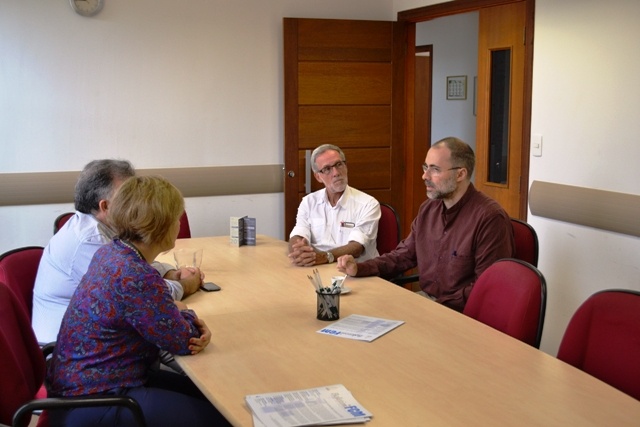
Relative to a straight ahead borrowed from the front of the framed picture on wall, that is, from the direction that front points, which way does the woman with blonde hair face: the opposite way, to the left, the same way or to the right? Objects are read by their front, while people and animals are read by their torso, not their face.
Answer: the opposite way

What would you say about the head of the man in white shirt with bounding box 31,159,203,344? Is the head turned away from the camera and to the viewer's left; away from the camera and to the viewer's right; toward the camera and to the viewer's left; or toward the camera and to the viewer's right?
away from the camera and to the viewer's right

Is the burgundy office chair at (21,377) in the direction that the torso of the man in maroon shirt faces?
yes

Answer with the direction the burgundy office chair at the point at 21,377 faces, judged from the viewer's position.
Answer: facing to the right of the viewer

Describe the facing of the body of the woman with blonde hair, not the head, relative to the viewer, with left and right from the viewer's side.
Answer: facing away from the viewer and to the right of the viewer

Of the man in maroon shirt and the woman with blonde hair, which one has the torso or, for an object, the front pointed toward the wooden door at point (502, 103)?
the woman with blonde hair

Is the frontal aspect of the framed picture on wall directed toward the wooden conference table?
yes

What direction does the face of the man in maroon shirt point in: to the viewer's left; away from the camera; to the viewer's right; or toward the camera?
to the viewer's left
